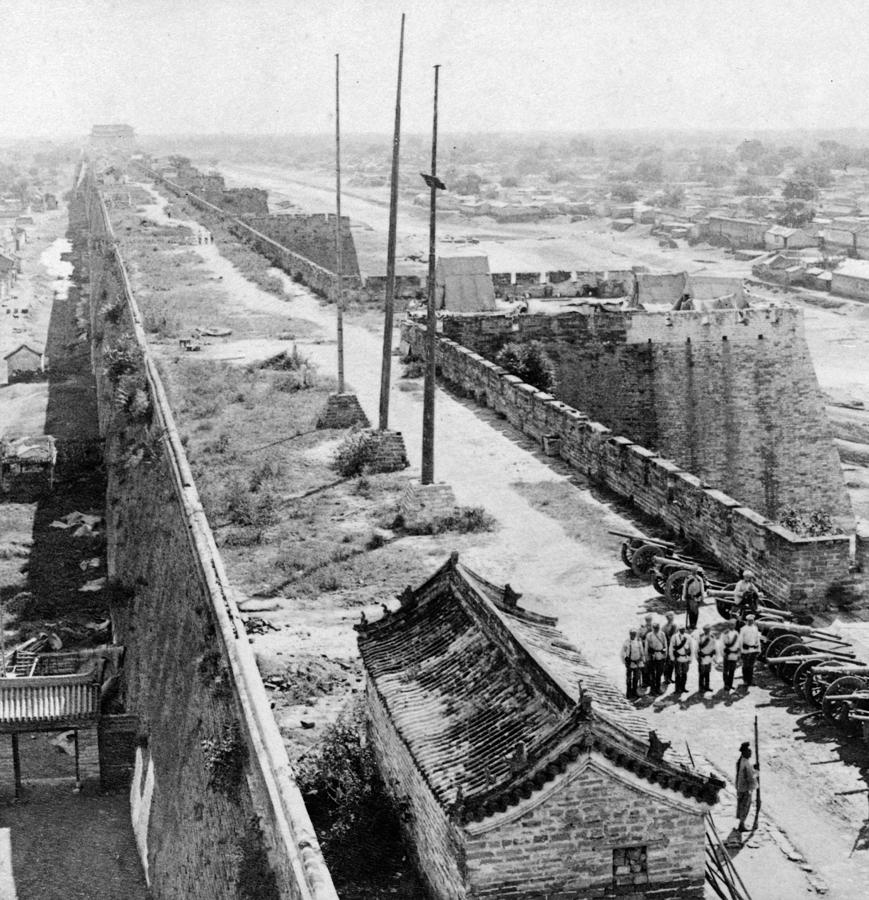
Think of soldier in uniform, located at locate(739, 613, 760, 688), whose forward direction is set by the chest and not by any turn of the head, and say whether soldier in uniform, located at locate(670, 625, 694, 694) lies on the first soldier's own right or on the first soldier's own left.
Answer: on the first soldier's own right

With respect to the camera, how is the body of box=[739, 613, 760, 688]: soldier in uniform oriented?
toward the camera

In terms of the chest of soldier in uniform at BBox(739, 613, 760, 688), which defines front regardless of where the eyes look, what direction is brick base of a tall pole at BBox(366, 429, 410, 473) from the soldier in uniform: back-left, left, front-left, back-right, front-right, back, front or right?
back-right

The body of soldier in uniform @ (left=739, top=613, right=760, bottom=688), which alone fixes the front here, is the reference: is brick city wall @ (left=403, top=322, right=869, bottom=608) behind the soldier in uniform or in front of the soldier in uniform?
behind

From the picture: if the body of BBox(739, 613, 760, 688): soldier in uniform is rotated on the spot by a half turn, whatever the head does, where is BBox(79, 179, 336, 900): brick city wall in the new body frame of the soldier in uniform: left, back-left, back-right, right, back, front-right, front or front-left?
left

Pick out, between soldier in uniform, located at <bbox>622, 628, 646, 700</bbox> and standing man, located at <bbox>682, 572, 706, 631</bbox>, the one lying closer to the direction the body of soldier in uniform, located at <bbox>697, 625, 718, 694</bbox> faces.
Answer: the soldier in uniform

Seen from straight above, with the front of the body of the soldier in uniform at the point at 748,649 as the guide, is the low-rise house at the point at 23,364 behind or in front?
behind

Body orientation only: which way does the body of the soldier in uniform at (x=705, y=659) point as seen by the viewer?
toward the camera

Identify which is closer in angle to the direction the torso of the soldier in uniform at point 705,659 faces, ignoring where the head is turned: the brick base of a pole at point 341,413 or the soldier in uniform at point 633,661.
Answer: the soldier in uniform
